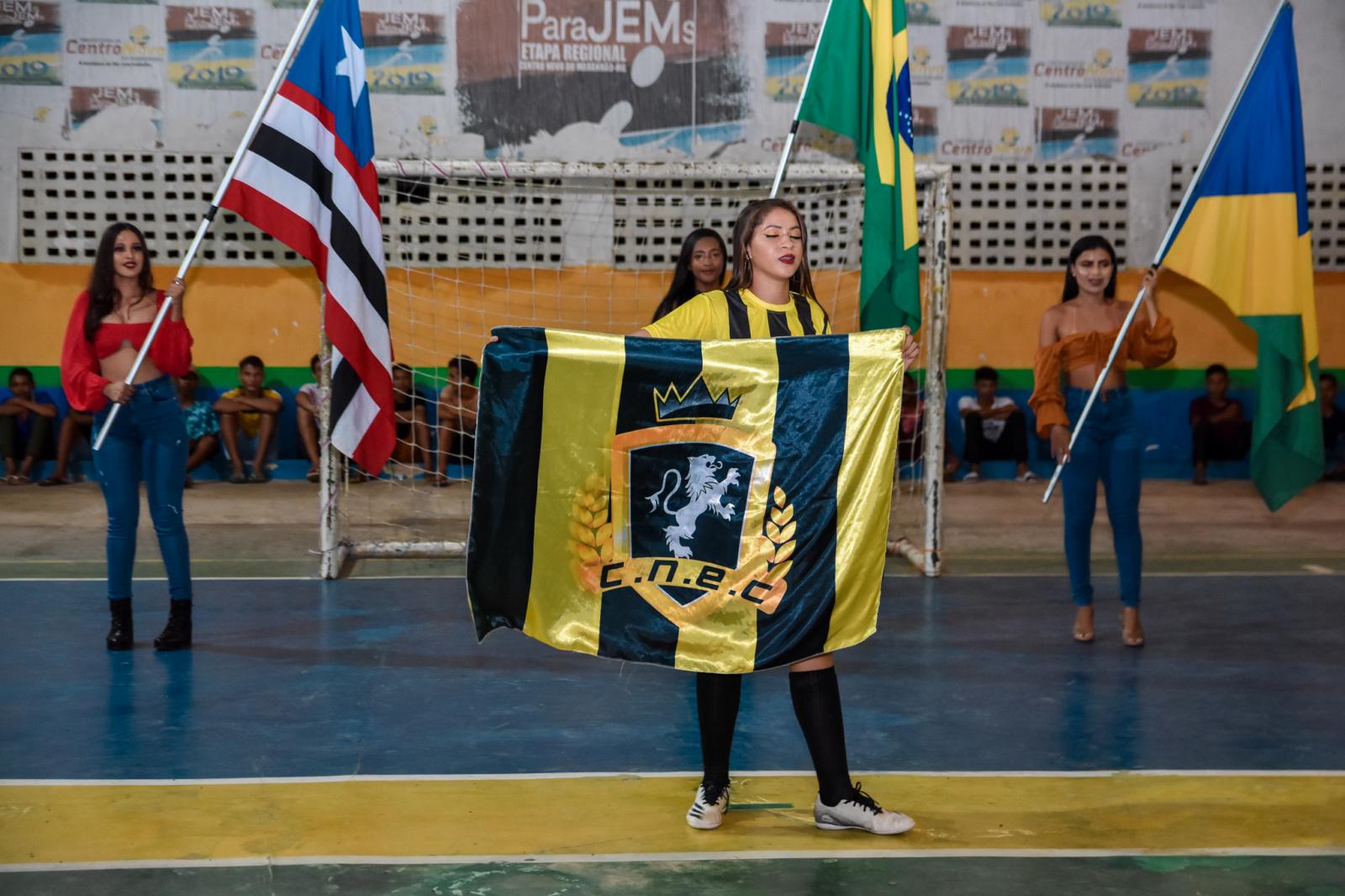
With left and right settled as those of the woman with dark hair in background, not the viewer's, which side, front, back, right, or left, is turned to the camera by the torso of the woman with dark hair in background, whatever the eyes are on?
front

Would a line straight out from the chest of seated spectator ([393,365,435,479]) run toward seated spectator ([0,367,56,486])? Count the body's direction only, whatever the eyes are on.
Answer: no

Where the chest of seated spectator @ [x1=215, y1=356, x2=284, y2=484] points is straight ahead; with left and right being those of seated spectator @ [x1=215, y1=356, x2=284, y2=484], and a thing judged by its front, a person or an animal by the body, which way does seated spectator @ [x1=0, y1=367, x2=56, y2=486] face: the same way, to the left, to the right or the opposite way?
the same way

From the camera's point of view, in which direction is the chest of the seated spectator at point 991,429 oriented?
toward the camera

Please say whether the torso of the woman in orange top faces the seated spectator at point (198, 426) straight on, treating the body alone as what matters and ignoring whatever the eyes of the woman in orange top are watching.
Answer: no

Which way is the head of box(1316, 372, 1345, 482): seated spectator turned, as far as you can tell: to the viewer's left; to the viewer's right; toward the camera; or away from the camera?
toward the camera

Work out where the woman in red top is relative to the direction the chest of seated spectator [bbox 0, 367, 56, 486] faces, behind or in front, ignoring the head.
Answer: in front

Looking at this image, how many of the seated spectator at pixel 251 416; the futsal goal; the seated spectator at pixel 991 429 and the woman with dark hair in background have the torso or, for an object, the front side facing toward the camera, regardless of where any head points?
4

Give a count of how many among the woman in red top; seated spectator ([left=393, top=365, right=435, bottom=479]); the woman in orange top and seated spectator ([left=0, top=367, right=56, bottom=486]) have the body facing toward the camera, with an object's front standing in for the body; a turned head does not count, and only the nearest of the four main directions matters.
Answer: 4

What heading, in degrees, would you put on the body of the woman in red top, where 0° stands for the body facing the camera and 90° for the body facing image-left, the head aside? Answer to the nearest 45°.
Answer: approximately 0°

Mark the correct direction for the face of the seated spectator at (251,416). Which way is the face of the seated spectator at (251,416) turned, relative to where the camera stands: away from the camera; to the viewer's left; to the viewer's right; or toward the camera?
toward the camera

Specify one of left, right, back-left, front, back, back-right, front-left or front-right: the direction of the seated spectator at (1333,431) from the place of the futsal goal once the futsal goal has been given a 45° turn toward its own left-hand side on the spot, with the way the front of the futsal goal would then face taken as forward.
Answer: front-left

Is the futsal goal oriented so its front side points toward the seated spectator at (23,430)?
no

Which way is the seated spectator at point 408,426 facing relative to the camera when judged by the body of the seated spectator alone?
toward the camera

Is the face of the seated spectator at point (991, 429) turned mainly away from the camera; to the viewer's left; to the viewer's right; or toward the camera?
toward the camera

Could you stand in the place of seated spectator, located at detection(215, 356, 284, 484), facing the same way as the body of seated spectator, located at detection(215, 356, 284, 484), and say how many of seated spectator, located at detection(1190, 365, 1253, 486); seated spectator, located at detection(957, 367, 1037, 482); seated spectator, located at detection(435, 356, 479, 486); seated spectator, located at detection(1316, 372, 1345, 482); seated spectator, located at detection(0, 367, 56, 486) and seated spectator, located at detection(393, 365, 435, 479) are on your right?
1

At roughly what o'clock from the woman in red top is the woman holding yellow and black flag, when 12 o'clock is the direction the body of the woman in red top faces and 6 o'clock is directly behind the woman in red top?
The woman holding yellow and black flag is roughly at 11 o'clock from the woman in red top.

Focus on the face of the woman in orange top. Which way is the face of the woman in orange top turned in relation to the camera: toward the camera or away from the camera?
toward the camera

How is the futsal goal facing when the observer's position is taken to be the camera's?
facing the viewer

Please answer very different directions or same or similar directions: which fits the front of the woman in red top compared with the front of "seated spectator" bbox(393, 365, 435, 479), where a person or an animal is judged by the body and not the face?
same or similar directions

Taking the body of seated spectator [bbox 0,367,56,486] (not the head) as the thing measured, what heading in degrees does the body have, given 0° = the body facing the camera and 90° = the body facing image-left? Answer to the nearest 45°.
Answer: approximately 0°
